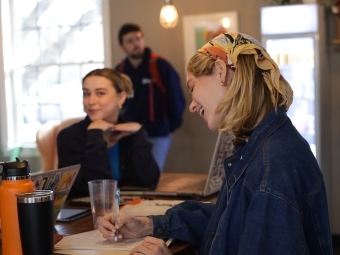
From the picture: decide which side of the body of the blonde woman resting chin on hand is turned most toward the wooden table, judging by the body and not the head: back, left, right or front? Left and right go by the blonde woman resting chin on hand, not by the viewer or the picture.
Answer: front

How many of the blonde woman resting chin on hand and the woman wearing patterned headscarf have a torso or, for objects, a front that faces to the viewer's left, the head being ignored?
1

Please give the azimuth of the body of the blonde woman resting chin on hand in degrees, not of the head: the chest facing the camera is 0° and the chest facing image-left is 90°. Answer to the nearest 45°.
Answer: approximately 0°

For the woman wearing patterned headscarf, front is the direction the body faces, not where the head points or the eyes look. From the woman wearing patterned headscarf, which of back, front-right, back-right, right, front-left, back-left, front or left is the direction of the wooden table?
front-right

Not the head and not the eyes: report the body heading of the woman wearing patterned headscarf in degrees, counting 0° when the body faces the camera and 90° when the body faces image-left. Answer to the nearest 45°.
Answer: approximately 90°

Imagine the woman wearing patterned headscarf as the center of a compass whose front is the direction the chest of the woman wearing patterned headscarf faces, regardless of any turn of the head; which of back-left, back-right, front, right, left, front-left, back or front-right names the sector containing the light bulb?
right

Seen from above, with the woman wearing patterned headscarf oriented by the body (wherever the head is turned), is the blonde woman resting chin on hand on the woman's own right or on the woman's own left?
on the woman's own right

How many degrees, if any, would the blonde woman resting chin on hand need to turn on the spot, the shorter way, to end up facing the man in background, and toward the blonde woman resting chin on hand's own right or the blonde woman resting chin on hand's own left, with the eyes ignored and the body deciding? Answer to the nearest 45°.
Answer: approximately 180°

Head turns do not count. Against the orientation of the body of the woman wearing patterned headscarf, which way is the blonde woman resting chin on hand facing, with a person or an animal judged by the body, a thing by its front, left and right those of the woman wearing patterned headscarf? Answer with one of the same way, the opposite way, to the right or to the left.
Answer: to the left

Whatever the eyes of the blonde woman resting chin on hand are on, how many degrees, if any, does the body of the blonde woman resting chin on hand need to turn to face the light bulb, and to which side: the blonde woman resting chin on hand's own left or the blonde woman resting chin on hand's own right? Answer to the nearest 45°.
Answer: approximately 180°

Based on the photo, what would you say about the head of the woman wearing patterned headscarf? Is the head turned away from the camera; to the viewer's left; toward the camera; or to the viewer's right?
to the viewer's left
